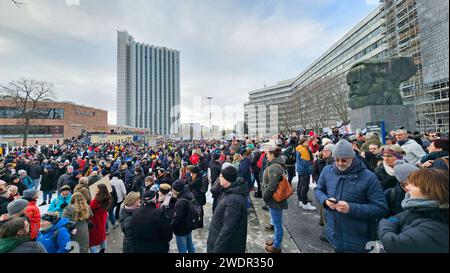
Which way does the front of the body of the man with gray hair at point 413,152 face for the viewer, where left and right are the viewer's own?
facing the viewer and to the left of the viewer

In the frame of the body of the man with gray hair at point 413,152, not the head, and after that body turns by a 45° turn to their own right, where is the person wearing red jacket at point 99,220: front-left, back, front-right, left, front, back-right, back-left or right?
front-left

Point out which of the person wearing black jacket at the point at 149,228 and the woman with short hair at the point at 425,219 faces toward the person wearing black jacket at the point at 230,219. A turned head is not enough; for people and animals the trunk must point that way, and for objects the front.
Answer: the woman with short hair

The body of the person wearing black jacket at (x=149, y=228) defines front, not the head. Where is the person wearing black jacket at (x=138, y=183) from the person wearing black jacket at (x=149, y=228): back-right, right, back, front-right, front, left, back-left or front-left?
front

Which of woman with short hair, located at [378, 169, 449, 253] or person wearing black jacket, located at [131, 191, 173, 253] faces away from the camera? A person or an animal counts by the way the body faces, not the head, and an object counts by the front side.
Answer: the person wearing black jacket

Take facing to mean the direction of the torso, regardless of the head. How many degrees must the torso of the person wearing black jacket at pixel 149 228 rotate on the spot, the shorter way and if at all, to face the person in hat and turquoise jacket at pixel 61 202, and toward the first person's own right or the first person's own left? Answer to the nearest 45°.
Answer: approximately 45° to the first person's own left

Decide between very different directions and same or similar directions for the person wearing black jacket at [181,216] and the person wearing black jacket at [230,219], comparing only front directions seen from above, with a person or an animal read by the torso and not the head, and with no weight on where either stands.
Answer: same or similar directions

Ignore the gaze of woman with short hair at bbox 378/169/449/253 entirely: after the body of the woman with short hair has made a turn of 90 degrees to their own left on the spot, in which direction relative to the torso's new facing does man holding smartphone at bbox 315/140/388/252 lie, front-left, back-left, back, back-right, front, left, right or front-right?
back-right

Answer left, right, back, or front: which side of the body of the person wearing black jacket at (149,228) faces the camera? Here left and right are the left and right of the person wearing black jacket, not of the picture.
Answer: back

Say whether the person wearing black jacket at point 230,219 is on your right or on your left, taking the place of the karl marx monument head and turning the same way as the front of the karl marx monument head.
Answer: on your left

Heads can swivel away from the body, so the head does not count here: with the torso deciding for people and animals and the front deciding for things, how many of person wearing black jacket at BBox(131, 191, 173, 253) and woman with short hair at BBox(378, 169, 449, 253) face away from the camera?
1

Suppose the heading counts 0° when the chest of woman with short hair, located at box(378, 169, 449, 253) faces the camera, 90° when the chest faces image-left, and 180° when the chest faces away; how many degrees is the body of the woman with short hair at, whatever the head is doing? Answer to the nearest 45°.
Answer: approximately 90°
